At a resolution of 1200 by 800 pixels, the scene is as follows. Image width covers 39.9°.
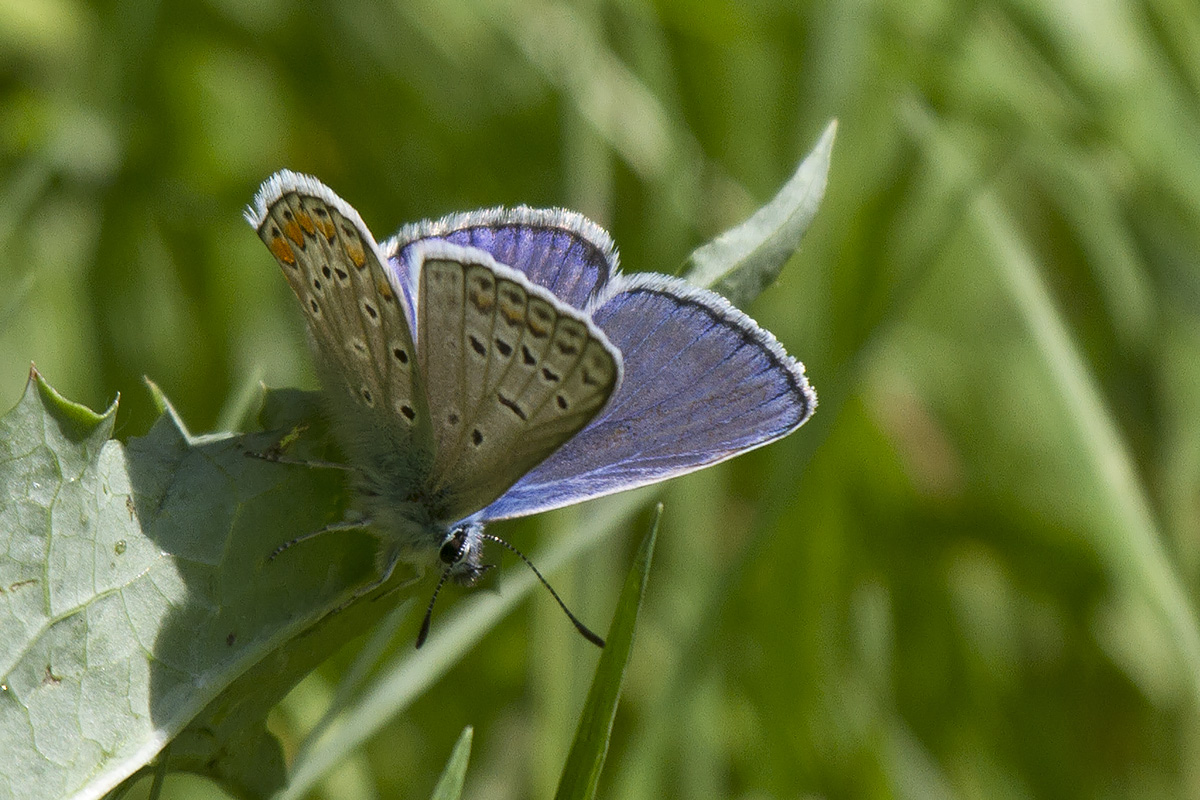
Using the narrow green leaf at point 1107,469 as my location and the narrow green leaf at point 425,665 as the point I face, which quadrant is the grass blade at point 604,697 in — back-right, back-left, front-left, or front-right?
front-left

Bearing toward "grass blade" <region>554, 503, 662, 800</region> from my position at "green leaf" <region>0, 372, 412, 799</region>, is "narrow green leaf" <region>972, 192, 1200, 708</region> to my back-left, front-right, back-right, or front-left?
front-left

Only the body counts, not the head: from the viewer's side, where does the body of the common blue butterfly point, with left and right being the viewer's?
facing the viewer and to the right of the viewer
